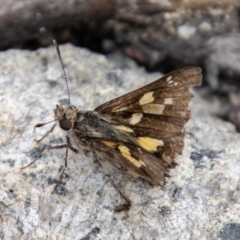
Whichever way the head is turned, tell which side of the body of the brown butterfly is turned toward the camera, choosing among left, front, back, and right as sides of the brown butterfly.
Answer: left
